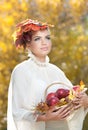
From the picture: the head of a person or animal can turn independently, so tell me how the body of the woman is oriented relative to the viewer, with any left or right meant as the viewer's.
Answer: facing the viewer and to the right of the viewer
